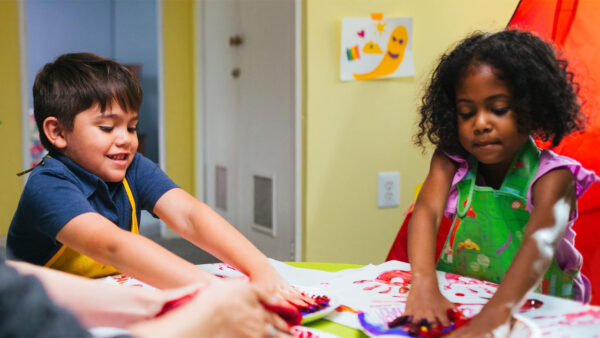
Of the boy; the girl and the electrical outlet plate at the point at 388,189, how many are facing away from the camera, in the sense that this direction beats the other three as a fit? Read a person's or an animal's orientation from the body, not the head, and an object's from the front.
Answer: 0

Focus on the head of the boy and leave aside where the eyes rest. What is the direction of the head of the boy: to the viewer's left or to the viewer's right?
to the viewer's right

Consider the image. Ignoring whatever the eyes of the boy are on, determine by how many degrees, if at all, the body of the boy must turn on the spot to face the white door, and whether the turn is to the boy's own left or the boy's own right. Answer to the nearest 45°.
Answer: approximately 135° to the boy's own left

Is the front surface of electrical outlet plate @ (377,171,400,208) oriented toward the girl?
yes

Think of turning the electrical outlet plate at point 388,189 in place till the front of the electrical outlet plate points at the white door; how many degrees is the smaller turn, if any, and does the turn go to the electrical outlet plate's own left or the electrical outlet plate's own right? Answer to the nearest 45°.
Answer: approximately 135° to the electrical outlet plate's own right

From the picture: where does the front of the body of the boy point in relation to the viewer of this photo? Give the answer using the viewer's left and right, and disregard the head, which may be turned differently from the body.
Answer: facing the viewer and to the right of the viewer

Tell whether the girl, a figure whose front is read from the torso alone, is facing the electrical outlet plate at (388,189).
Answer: no

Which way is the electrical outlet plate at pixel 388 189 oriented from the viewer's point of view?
toward the camera

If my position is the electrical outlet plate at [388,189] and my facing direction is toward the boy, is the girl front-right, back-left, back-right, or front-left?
front-left

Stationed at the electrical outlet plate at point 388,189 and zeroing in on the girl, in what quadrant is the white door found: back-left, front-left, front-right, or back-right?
back-right

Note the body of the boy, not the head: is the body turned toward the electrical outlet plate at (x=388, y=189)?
no

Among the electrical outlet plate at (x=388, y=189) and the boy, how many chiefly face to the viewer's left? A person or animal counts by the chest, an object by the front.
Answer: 0

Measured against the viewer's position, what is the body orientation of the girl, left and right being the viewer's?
facing the viewer and to the left of the viewer

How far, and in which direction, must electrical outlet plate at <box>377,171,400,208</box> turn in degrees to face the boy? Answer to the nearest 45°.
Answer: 0° — it already faces them

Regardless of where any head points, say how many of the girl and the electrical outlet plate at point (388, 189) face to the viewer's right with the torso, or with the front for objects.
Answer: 0
